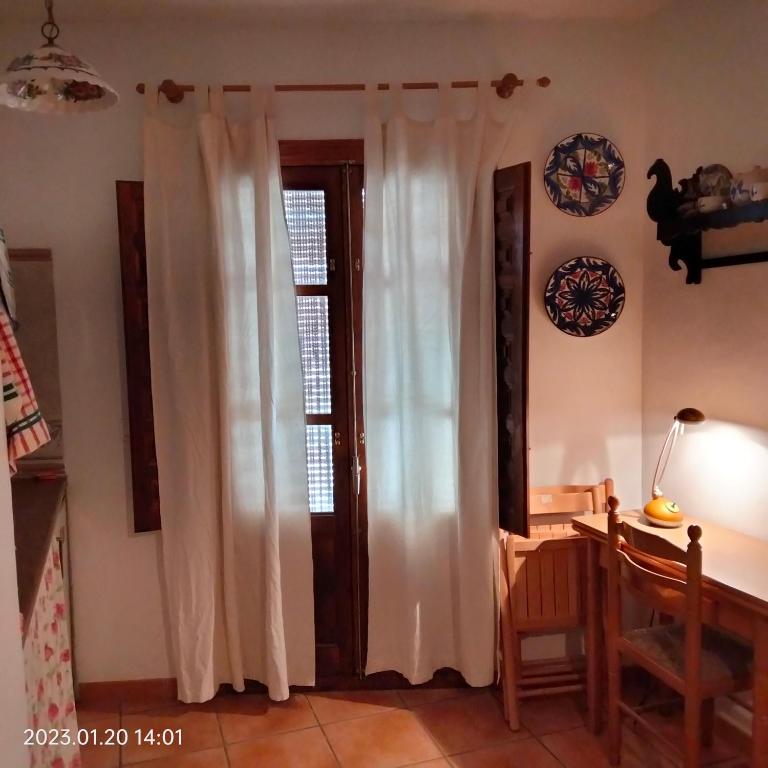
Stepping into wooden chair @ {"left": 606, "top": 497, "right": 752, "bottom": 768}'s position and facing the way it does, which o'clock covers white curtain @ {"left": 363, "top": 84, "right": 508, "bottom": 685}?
The white curtain is roughly at 8 o'clock from the wooden chair.

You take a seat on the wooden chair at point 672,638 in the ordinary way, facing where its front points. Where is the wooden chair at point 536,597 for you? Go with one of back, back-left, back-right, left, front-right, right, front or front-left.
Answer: left

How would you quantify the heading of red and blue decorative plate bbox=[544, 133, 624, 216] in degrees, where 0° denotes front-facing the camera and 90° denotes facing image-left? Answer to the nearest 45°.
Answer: approximately 0°

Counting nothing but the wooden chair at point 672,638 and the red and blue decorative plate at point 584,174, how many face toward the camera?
1

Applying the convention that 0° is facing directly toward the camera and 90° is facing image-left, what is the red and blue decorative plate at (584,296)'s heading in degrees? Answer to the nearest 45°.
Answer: approximately 0°

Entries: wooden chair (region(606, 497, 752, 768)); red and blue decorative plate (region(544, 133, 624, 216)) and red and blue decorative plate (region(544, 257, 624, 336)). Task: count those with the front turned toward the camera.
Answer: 2

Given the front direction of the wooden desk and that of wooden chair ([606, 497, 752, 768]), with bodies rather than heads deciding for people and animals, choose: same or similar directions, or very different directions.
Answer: very different directions

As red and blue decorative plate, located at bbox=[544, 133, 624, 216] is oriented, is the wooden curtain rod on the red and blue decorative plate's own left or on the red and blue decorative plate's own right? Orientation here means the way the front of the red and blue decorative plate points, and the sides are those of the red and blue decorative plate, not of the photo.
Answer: on the red and blue decorative plate's own right
